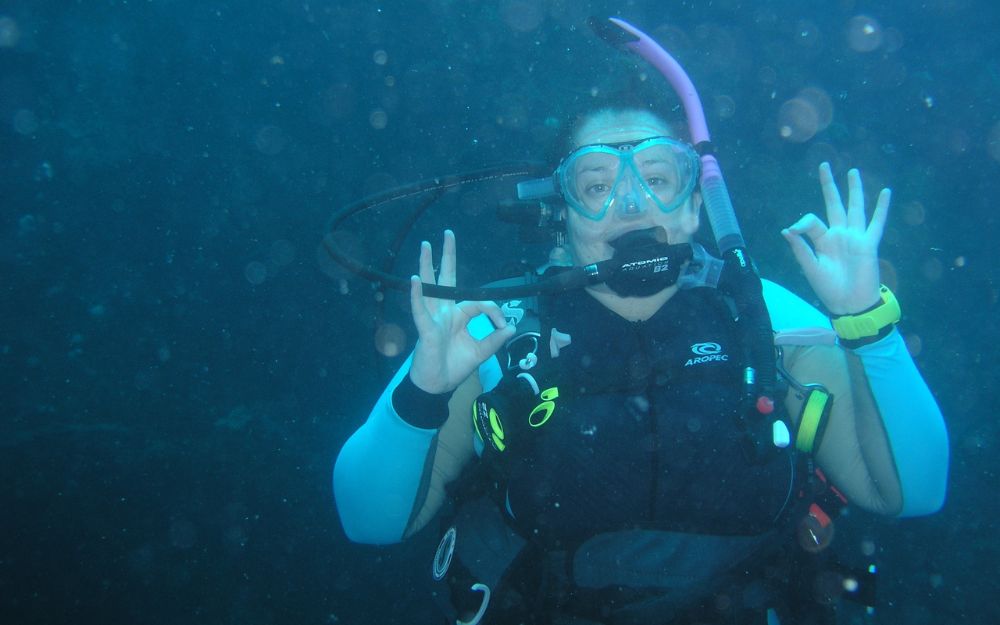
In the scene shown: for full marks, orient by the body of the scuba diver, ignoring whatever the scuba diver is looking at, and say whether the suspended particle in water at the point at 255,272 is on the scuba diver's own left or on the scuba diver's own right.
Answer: on the scuba diver's own right

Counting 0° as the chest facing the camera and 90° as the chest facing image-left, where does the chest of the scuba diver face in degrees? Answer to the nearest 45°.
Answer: approximately 0°
